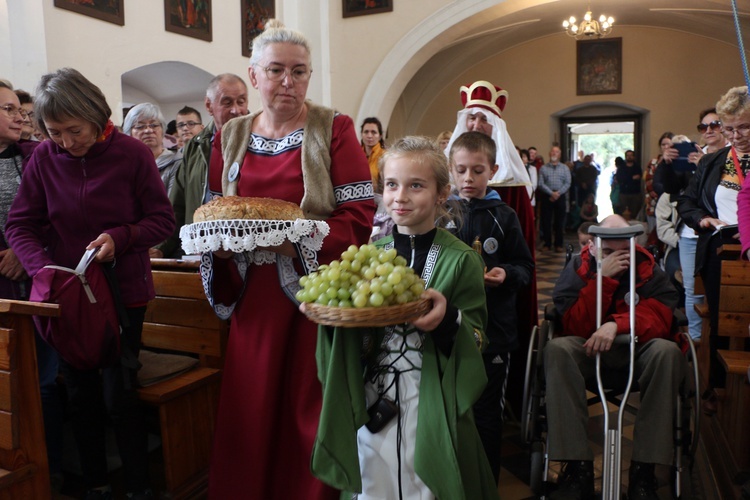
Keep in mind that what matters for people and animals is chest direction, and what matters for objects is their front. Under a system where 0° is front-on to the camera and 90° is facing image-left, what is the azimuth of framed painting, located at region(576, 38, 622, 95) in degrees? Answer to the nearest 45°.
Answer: approximately 0°

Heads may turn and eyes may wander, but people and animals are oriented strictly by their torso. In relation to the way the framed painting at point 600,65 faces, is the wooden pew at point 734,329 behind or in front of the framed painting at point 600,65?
in front

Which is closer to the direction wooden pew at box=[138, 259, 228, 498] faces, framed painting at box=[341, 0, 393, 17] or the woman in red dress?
the woman in red dress

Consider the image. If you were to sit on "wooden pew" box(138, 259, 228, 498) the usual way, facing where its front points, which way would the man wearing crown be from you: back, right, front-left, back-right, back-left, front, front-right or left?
back-left

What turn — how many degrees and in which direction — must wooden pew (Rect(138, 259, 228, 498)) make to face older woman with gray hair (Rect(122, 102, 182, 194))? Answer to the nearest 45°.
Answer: approximately 135° to its right

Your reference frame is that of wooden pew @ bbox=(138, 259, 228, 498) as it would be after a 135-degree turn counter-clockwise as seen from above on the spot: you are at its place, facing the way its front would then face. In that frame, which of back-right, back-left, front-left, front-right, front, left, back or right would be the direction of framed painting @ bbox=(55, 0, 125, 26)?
left

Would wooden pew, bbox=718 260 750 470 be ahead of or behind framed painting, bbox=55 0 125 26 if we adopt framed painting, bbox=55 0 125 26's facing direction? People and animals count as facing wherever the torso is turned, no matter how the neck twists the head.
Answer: ahead

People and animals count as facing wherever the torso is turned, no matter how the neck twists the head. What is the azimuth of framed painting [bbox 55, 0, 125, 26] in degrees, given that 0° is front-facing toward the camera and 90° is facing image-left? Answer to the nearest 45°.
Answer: approximately 315°

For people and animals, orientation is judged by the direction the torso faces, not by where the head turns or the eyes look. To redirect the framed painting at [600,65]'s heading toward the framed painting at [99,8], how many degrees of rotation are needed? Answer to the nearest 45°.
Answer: approximately 45° to its right

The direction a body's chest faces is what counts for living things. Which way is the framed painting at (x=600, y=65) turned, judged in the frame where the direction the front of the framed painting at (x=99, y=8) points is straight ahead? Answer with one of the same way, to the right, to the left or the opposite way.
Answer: to the right

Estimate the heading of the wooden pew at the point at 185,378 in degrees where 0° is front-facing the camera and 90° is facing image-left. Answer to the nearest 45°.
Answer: approximately 45°

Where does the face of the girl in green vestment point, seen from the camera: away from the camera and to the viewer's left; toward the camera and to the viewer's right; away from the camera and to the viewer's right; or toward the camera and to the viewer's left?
toward the camera and to the viewer's left

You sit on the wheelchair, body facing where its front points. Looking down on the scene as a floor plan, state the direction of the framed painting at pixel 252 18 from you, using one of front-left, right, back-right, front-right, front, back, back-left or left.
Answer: back-right

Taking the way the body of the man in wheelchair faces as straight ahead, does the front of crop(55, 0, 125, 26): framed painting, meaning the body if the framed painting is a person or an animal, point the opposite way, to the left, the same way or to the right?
to the left
